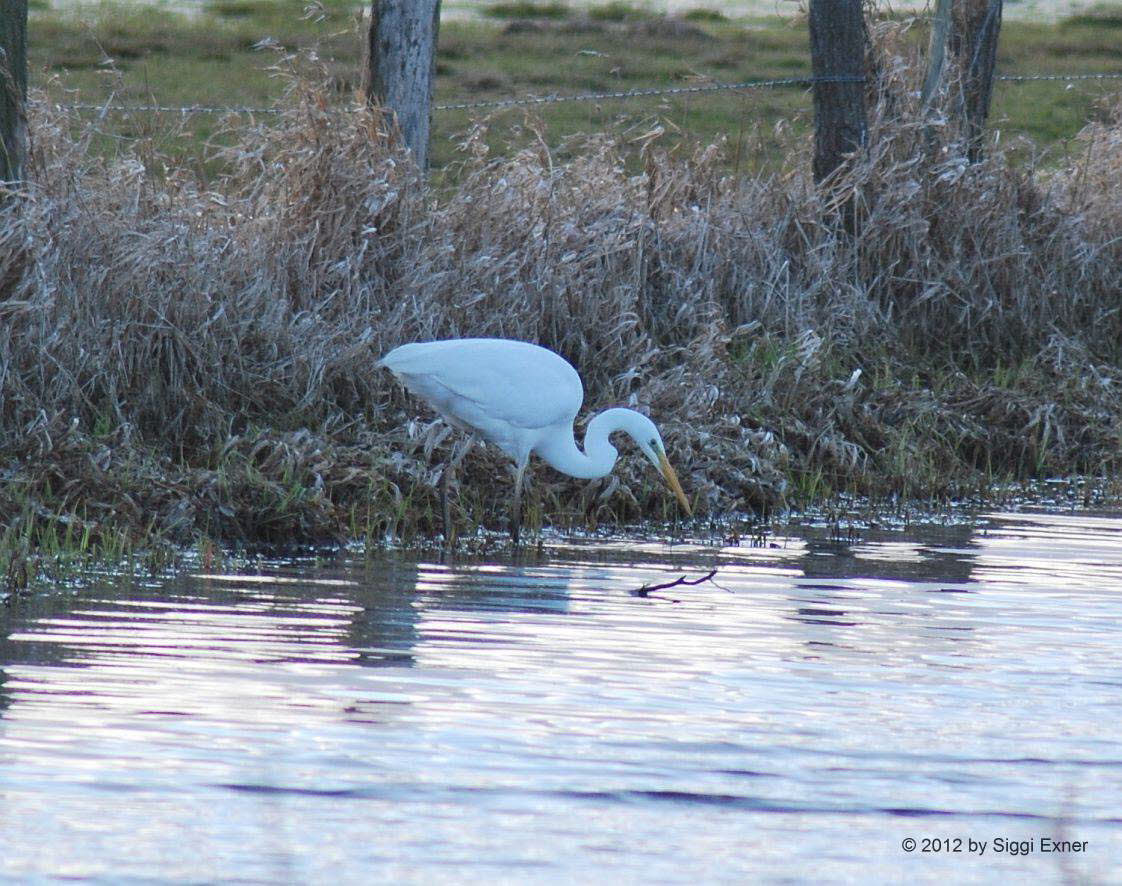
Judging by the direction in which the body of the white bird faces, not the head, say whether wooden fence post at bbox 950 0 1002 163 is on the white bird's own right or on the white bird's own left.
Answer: on the white bird's own left

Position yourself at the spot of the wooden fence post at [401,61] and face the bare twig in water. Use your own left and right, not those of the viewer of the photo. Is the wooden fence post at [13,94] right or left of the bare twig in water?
right

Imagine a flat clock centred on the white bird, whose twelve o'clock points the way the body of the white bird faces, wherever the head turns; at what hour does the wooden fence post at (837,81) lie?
The wooden fence post is roughly at 10 o'clock from the white bird.

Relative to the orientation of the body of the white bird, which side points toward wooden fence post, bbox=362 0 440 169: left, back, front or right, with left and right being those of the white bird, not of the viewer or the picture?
left

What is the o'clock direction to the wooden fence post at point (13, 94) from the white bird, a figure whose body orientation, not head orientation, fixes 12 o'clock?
The wooden fence post is roughly at 8 o'clock from the white bird.

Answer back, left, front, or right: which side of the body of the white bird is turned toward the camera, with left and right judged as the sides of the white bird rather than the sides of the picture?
right

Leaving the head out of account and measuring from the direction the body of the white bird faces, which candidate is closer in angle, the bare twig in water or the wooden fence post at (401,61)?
the bare twig in water

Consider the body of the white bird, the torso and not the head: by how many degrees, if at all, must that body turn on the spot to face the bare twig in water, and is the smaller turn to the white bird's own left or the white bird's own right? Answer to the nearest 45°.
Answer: approximately 90° to the white bird's own right

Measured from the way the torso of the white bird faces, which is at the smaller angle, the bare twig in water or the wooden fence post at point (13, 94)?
the bare twig in water
